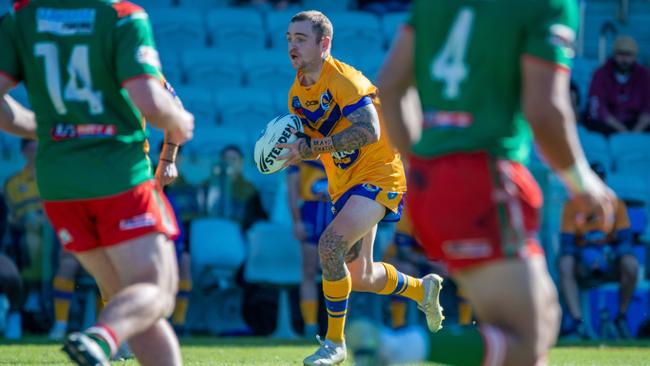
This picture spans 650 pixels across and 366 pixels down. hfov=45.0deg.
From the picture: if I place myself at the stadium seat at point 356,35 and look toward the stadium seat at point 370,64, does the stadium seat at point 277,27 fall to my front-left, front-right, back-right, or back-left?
back-right

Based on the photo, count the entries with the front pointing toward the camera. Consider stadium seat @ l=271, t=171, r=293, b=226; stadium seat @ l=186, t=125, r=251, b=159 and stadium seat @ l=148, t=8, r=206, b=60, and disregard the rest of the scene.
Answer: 3

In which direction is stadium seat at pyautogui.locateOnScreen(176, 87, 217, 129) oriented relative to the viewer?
toward the camera

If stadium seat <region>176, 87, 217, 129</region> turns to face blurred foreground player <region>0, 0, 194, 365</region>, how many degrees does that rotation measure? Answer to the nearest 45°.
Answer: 0° — it already faces them

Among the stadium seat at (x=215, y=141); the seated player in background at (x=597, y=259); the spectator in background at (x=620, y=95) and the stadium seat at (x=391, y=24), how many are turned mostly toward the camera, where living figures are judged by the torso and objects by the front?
4

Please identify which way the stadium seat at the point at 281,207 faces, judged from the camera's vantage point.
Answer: facing the viewer

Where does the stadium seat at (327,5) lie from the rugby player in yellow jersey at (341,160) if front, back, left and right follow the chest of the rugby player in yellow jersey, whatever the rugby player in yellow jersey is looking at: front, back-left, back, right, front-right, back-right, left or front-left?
back-right

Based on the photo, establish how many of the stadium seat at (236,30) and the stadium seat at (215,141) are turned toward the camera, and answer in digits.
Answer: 2

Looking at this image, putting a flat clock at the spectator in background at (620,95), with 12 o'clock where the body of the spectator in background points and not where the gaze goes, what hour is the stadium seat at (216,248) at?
The stadium seat is roughly at 2 o'clock from the spectator in background.

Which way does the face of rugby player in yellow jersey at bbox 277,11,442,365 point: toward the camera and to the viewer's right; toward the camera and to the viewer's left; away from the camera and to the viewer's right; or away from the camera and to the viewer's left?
toward the camera and to the viewer's left

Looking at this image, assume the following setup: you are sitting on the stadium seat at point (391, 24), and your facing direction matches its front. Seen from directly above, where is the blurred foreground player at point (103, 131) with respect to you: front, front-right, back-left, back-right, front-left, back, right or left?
front

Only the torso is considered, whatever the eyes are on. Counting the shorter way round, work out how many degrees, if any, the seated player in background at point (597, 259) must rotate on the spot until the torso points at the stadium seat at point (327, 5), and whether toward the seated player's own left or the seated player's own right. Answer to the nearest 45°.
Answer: approximately 135° to the seated player's own right

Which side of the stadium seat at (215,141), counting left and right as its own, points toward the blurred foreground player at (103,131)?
front

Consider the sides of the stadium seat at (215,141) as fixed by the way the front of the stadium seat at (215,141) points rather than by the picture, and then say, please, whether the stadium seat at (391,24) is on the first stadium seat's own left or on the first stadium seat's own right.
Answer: on the first stadium seat's own left

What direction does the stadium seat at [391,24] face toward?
toward the camera

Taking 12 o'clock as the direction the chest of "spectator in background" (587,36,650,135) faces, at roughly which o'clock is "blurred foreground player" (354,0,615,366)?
The blurred foreground player is roughly at 12 o'clock from the spectator in background.
